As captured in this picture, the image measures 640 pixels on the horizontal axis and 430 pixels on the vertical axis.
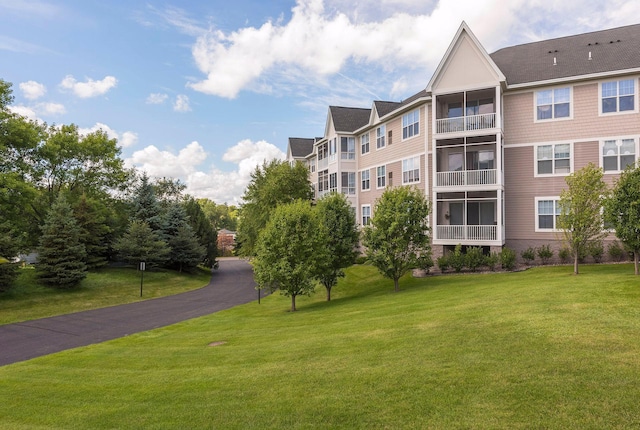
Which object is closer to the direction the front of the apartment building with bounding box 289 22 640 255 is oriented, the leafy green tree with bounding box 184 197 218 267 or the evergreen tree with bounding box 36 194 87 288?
the evergreen tree

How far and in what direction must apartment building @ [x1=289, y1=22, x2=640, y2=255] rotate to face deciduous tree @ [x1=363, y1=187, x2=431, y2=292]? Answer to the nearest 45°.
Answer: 0° — it already faces it

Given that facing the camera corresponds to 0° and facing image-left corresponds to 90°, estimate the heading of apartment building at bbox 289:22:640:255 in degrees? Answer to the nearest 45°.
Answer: approximately 45°

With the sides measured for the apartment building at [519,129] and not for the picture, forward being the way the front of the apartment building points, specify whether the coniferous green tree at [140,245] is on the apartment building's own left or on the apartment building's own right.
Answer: on the apartment building's own right

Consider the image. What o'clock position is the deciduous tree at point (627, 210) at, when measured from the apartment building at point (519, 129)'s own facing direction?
The deciduous tree is roughly at 10 o'clock from the apartment building.
